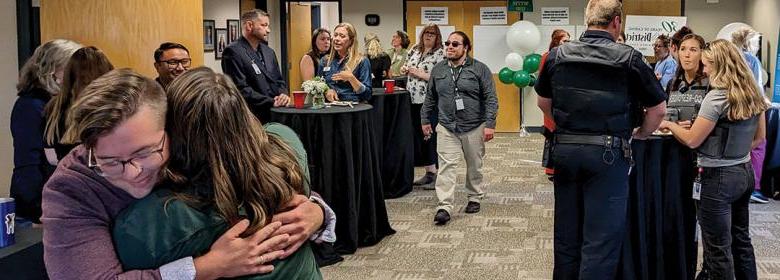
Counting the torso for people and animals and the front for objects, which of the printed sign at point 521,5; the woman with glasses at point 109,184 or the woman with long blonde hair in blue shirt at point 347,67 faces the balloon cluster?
the printed sign

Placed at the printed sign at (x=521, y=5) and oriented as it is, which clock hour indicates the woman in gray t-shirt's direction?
The woman in gray t-shirt is roughly at 12 o'clock from the printed sign.

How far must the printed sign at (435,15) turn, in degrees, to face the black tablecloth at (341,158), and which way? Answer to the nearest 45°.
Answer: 0° — it already faces it

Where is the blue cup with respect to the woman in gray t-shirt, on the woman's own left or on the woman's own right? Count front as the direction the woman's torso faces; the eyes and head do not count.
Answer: on the woman's own left

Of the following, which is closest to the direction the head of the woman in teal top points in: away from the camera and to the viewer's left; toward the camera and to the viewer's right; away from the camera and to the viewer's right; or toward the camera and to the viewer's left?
away from the camera and to the viewer's left

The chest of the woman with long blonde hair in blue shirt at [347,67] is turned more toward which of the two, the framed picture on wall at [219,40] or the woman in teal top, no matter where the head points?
the woman in teal top

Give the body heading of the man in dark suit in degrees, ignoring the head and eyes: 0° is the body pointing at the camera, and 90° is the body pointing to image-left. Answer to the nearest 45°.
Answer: approximately 315°

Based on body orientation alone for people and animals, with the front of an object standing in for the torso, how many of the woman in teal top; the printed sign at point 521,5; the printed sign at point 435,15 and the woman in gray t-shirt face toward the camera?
2

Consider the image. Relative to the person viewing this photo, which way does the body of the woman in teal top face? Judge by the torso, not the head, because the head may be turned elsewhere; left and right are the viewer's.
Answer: facing away from the viewer and to the left of the viewer

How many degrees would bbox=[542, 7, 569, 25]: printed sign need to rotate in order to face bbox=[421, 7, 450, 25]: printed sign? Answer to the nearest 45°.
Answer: approximately 90° to its right

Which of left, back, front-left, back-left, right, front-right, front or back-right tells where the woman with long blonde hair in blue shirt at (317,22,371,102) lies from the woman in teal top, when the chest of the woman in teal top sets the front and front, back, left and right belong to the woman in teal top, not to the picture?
front-right

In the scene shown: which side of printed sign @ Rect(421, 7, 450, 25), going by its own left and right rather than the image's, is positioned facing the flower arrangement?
front

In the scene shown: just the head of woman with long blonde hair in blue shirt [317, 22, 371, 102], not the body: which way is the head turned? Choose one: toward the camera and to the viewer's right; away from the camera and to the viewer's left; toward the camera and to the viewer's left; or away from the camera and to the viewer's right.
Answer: toward the camera and to the viewer's left

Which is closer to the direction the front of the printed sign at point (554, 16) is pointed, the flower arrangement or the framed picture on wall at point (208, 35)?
the flower arrangement
